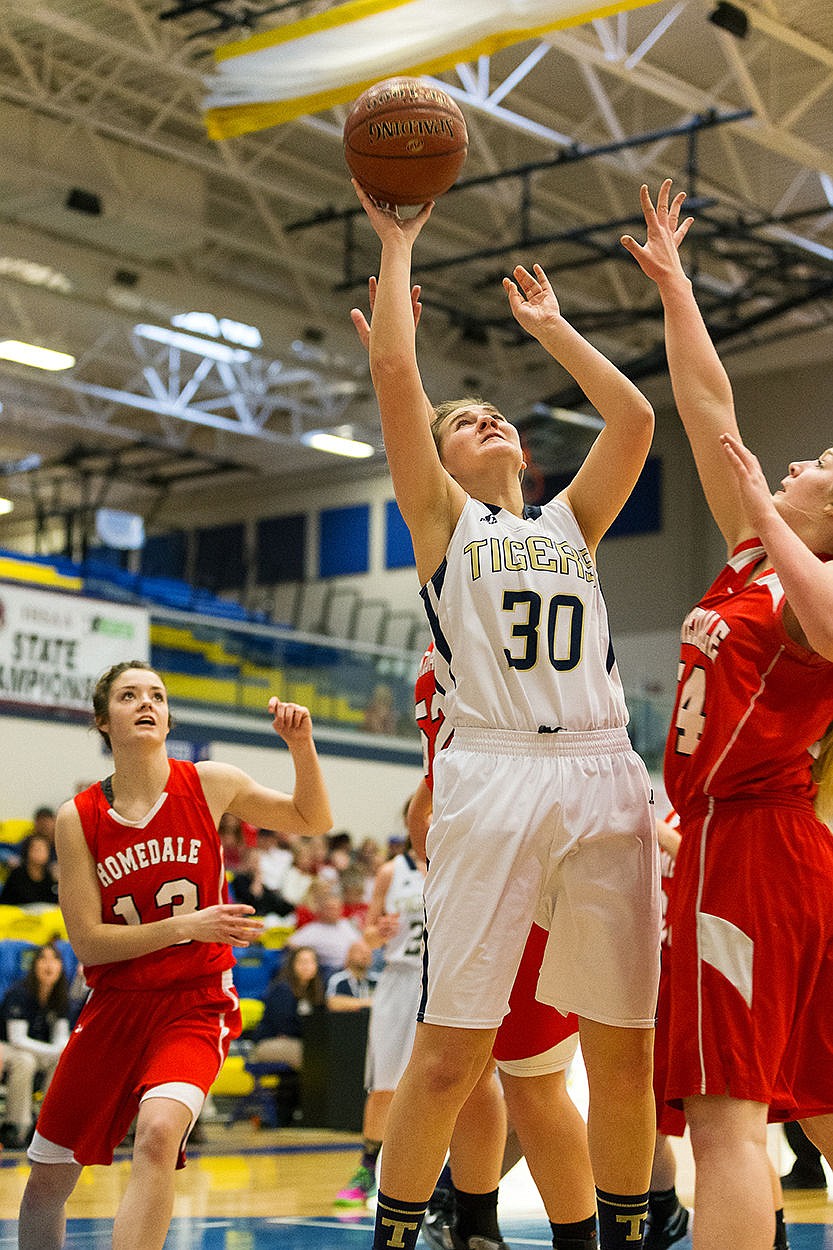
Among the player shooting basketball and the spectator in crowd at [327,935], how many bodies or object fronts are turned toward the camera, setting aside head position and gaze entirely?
2

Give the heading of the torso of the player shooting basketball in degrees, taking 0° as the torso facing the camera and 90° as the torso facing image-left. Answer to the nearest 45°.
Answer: approximately 0°

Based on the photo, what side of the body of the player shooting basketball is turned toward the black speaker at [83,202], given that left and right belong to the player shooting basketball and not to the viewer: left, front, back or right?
back

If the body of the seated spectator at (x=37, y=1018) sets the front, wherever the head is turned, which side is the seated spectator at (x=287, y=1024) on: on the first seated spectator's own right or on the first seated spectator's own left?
on the first seated spectator's own left

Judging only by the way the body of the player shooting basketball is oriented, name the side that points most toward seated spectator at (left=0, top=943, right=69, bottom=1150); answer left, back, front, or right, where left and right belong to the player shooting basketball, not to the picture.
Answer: back

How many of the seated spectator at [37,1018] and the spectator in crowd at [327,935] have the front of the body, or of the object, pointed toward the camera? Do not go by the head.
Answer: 2

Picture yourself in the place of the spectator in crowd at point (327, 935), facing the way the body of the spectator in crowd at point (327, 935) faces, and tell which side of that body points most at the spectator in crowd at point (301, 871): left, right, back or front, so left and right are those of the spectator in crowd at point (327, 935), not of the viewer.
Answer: back

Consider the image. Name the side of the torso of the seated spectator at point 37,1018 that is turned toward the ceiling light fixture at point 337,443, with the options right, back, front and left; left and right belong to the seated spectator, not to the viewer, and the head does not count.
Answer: back

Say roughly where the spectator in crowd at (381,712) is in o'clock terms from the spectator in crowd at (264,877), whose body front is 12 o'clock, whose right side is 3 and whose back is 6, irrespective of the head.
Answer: the spectator in crowd at (381,712) is roughly at 8 o'clock from the spectator in crowd at (264,877).
